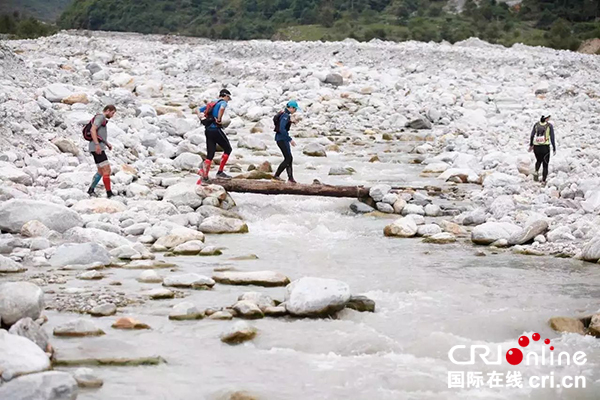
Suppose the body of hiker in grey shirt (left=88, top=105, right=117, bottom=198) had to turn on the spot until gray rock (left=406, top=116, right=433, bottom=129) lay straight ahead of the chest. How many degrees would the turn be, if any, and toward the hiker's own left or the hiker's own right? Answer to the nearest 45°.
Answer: approximately 45° to the hiker's own left

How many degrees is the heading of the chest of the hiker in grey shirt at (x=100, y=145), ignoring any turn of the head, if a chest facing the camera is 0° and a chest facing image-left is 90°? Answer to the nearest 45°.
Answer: approximately 270°

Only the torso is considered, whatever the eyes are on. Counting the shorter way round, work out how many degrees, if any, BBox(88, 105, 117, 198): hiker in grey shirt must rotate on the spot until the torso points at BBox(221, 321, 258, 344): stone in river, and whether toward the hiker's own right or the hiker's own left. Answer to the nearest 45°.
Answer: approximately 90° to the hiker's own right

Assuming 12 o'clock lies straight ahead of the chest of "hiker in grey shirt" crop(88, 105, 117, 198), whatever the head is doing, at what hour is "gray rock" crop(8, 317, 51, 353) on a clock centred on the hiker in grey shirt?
The gray rock is roughly at 3 o'clock from the hiker in grey shirt.

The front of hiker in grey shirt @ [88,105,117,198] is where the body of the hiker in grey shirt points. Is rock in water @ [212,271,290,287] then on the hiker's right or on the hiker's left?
on the hiker's right

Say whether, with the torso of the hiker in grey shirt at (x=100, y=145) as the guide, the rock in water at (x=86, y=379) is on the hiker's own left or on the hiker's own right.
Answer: on the hiker's own right

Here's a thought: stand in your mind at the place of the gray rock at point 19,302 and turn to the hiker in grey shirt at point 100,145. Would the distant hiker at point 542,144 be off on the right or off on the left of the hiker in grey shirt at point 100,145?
right

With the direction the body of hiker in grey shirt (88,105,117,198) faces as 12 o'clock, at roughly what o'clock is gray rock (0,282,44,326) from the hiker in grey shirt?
The gray rock is roughly at 3 o'clock from the hiker in grey shirt.
